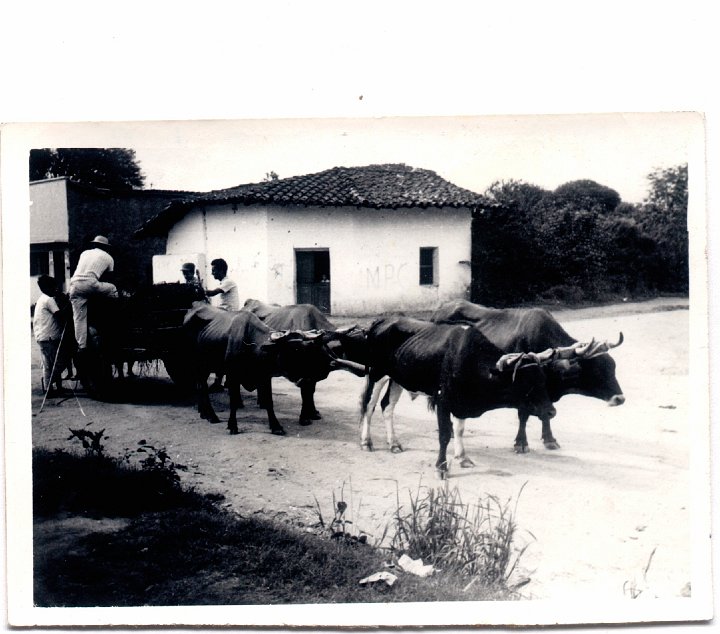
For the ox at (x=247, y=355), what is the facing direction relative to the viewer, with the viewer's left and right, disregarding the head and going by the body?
facing the viewer and to the right of the viewer
